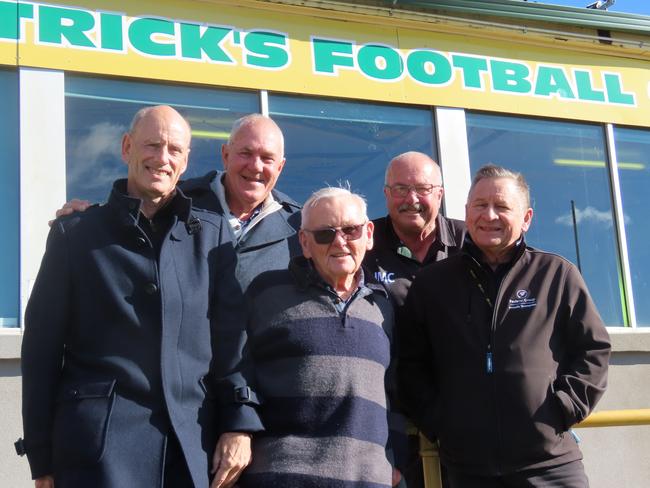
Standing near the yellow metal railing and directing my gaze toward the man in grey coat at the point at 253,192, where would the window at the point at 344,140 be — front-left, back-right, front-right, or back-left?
front-right

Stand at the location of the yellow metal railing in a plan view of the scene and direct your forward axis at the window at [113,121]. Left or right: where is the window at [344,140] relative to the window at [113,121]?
right

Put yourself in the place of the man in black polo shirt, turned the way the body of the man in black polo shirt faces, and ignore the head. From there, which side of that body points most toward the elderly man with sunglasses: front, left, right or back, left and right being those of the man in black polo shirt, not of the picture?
front

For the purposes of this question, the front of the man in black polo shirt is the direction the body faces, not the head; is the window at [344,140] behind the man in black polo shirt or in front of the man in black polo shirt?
behind

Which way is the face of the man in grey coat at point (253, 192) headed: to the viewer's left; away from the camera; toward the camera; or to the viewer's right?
toward the camera

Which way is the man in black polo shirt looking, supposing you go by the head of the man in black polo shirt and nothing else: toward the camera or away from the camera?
toward the camera

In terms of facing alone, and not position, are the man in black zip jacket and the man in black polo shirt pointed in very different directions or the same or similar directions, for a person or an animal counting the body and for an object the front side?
same or similar directions

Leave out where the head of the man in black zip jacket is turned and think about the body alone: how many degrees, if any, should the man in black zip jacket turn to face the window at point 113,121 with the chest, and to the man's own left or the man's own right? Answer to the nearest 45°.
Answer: approximately 135° to the man's own right

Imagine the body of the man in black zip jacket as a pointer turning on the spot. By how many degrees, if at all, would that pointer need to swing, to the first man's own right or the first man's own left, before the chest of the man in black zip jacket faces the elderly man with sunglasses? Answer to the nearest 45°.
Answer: approximately 45° to the first man's own right

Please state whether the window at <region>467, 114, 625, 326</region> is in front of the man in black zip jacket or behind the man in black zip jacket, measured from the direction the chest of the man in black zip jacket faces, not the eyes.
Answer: behind

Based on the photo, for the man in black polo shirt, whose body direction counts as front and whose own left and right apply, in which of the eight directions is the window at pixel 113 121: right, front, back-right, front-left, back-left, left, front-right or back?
back-right

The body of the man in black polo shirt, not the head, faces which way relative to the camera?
toward the camera

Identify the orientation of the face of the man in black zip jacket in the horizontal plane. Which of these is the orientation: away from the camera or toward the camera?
toward the camera

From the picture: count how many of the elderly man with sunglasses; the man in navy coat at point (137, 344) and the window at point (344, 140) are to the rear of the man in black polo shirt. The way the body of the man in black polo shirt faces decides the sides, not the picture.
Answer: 1

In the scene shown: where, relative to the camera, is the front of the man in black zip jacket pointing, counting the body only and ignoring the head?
toward the camera
